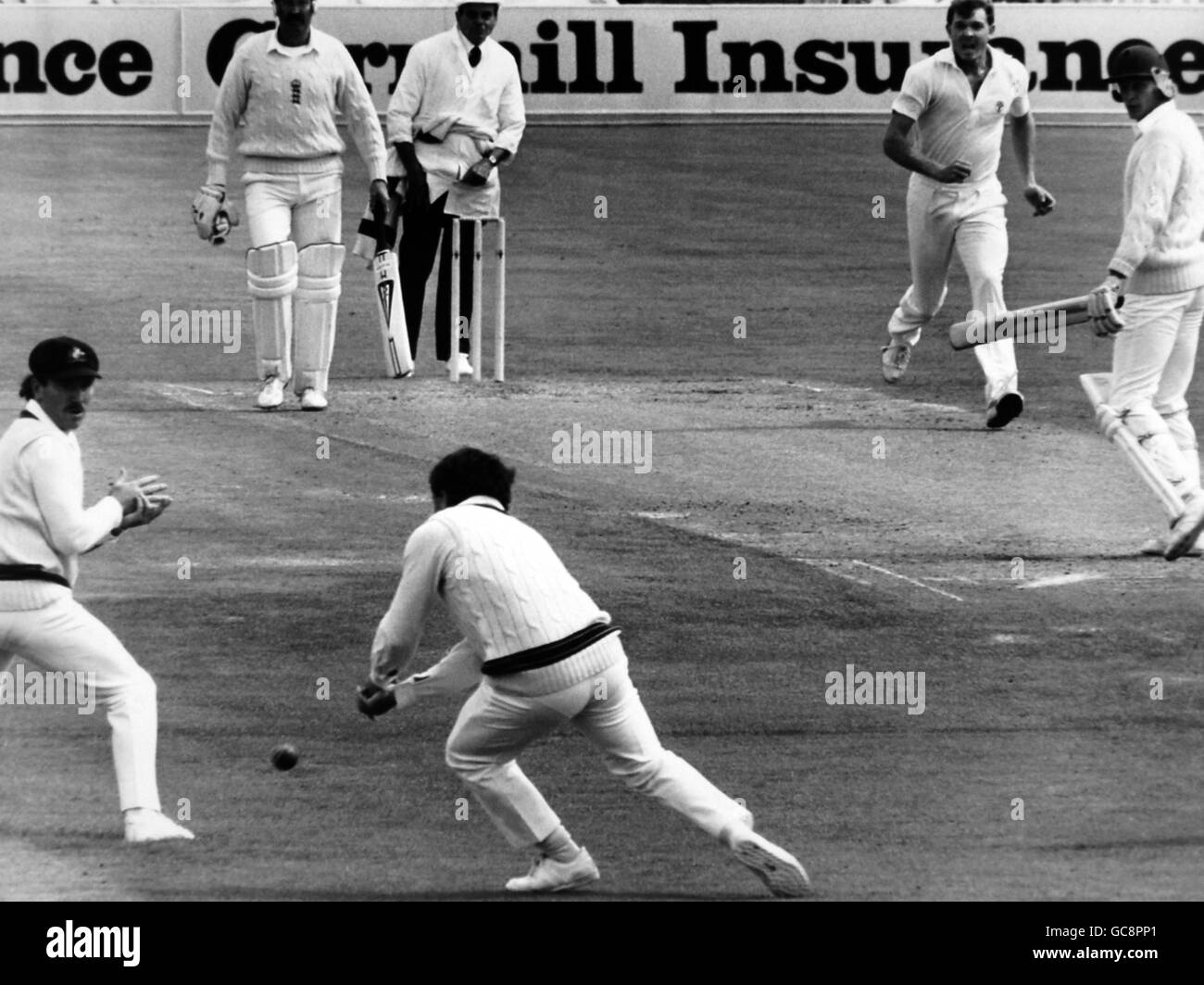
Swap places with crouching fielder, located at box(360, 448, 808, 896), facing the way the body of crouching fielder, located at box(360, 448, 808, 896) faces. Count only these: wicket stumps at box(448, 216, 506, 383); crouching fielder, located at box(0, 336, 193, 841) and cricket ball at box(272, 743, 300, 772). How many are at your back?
0

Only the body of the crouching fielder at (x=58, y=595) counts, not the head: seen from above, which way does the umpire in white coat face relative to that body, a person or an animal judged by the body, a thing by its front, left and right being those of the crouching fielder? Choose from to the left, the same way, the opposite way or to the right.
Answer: to the right

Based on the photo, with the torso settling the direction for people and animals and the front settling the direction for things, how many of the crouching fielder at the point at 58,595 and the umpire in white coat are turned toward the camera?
1

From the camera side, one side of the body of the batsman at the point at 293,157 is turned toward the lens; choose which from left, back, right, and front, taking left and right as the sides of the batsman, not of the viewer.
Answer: front

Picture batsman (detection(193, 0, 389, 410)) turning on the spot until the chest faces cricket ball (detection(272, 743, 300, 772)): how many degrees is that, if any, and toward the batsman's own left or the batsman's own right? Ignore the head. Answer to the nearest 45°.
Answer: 0° — they already face it

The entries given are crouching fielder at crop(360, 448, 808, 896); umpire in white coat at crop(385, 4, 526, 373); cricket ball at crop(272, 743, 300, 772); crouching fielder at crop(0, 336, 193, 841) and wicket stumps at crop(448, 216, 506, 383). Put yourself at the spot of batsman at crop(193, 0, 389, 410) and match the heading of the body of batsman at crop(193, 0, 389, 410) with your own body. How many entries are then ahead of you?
3

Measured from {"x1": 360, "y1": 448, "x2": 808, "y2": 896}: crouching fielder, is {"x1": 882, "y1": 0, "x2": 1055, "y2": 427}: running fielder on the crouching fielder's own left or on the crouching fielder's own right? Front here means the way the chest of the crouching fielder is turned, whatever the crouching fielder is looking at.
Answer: on the crouching fielder's own right

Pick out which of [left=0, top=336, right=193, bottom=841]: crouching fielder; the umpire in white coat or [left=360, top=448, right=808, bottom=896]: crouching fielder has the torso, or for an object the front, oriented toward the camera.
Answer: the umpire in white coat

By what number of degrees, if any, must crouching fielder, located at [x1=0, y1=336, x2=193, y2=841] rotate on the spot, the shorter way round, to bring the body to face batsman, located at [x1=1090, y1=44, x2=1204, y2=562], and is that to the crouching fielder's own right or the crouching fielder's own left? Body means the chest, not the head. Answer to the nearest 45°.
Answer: approximately 45° to the crouching fielder's own left

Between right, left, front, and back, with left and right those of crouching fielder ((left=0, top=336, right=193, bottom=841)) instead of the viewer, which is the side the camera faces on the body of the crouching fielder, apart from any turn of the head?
right

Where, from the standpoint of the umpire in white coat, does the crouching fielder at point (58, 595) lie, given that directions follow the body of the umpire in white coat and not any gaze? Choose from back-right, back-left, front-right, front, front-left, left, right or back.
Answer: front

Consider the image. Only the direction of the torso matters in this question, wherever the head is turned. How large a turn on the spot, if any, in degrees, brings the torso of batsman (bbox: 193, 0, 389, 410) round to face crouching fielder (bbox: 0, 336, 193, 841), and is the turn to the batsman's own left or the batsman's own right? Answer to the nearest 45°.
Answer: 0° — they already face them

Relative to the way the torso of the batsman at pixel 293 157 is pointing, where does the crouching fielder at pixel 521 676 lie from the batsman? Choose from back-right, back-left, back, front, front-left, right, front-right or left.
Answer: front

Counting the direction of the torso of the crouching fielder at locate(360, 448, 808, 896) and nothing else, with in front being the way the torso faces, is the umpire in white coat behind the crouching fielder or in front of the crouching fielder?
in front

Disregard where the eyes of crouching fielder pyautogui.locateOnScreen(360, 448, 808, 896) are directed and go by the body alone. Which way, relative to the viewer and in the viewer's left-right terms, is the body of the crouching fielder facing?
facing away from the viewer and to the left of the viewer

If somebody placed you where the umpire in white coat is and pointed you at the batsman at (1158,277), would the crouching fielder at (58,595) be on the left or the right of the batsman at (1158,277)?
right

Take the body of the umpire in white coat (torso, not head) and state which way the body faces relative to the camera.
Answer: toward the camera

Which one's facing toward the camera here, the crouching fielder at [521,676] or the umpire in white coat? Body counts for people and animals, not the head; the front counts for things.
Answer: the umpire in white coat
